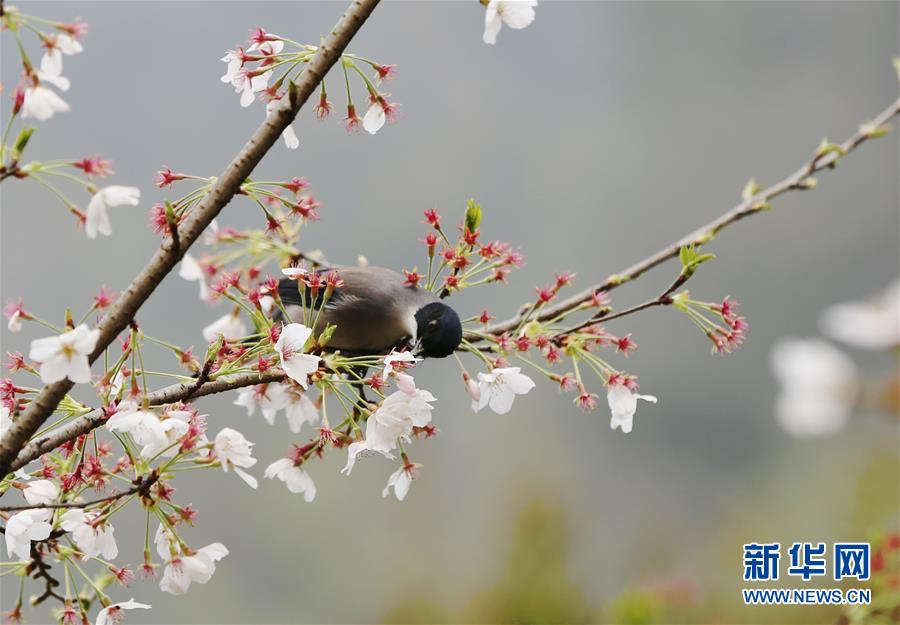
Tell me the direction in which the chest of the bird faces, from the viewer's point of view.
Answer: to the viewer's right

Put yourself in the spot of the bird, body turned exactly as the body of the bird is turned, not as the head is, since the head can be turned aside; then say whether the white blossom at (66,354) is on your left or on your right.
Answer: on your right
